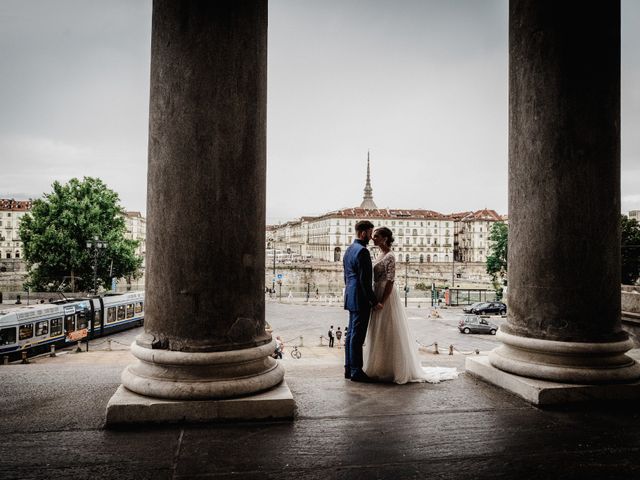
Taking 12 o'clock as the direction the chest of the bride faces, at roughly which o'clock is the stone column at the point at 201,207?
The stone column is roughly at 10 o'clock from the bride.

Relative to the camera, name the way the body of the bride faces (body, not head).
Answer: to the viewer's left

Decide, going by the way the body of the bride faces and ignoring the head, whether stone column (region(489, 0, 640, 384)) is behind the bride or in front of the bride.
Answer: behind

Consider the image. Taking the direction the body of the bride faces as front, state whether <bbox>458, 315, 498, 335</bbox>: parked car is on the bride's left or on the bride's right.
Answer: on the bride's right

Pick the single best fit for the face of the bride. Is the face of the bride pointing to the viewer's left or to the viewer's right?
to the viewer's left

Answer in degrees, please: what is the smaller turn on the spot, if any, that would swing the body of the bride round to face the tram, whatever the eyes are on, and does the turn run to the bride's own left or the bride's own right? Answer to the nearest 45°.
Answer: approximately 45° to the bride's own right

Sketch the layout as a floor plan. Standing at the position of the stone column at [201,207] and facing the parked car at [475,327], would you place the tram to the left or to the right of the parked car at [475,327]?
left
